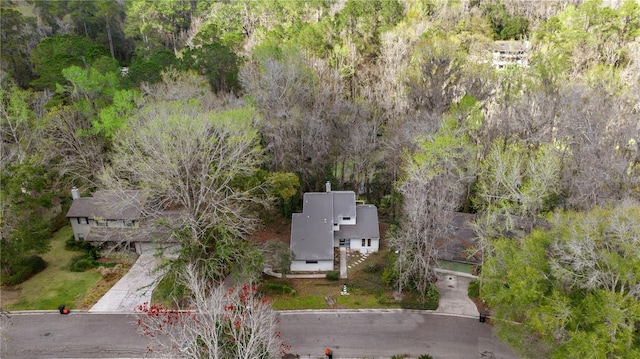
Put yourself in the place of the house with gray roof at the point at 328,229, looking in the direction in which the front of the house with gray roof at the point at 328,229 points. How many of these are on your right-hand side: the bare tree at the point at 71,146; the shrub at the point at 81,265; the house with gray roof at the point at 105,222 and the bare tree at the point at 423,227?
3

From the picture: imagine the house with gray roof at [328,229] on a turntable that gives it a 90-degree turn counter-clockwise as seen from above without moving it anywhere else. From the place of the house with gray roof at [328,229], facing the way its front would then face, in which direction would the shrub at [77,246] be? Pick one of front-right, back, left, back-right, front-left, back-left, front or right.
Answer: back

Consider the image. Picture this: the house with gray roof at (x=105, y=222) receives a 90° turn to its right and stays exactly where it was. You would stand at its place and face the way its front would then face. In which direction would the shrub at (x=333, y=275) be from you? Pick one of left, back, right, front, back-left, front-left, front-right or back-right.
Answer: back-left

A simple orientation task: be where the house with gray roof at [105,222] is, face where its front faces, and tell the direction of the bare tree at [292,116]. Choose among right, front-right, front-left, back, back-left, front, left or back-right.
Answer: left

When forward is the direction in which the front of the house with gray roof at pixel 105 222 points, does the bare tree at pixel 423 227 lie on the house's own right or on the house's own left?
on the house's own left

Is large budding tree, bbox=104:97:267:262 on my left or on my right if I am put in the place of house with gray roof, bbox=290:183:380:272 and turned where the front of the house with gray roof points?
on my right

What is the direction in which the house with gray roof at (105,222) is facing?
toward the camera

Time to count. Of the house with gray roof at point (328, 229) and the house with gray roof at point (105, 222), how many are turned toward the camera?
2

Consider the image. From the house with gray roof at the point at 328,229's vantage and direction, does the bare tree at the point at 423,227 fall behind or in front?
in front

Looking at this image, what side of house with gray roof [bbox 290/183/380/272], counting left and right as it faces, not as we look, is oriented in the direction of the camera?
front

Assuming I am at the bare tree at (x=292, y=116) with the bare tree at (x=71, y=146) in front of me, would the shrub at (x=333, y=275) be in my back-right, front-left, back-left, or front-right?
back-left

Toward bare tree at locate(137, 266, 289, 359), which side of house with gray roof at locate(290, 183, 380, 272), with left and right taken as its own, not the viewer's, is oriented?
front

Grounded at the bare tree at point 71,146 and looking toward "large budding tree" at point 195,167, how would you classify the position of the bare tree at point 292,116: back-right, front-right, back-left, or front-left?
front-left

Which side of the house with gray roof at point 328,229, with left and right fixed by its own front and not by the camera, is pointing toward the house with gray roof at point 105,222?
right
